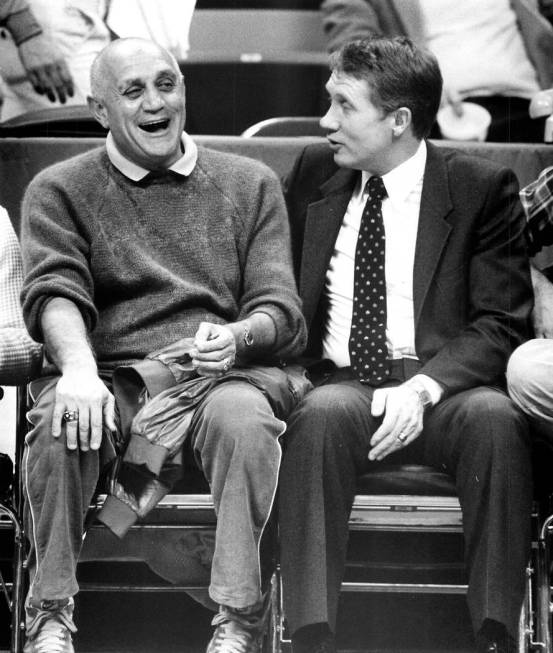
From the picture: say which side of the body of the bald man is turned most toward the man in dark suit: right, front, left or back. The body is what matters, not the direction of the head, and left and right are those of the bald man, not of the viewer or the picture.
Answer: left

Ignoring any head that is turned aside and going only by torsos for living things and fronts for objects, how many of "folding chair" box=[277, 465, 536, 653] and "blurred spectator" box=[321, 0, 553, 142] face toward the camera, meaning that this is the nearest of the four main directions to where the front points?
2

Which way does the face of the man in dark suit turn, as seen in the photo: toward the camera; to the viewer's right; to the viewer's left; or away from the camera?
to the viewer's left

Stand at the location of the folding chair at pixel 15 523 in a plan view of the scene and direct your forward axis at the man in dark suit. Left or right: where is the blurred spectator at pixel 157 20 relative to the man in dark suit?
left

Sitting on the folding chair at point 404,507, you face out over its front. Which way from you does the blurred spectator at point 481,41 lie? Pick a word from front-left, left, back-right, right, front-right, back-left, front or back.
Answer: back

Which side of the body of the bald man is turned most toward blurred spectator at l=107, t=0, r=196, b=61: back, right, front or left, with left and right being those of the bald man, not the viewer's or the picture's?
back

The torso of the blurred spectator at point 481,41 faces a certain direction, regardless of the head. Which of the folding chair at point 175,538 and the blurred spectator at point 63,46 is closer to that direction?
the folding chair

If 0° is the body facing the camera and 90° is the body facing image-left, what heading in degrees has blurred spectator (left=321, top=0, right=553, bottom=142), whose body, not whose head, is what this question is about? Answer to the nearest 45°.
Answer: approximately 0°

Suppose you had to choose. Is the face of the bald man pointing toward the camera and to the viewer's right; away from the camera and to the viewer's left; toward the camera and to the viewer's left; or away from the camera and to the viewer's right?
toward the camera and to the viewer's right

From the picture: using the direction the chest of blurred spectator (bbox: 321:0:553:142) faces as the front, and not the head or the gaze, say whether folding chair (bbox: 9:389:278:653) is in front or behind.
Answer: in front

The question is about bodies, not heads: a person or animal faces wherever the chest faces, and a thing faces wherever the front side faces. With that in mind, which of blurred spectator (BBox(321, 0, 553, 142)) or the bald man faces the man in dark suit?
the blurred spectator

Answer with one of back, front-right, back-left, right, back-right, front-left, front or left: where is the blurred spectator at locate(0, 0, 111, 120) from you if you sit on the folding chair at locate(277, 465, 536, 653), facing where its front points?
back-right

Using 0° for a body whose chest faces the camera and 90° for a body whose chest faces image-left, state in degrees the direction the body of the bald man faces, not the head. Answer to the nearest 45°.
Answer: approximately 0°

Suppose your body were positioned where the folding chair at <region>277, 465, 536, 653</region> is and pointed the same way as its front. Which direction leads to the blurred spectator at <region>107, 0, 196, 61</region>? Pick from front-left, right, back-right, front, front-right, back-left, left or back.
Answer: back-right
